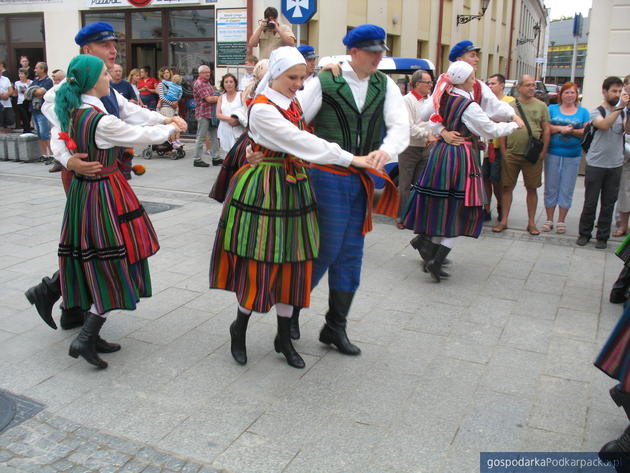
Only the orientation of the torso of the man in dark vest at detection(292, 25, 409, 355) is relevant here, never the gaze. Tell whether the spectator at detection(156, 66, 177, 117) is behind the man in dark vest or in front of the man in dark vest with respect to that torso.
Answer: behind

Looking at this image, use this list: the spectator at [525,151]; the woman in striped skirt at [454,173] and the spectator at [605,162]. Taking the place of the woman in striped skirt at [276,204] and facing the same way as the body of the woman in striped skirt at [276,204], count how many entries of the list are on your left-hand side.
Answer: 3

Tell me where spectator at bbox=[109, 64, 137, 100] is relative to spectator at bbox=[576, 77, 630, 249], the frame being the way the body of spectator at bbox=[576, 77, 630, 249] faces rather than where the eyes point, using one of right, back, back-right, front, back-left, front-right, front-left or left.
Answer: back-right

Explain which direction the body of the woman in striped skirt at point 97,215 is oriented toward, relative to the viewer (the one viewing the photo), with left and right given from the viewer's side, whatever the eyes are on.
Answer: facing to the right of the viewer

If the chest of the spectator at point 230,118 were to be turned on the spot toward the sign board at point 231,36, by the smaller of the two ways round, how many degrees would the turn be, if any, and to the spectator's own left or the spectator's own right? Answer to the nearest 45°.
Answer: approximately 180°

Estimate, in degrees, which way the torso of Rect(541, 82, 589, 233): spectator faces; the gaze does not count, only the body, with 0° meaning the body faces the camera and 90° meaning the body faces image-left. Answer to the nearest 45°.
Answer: approximately 0°

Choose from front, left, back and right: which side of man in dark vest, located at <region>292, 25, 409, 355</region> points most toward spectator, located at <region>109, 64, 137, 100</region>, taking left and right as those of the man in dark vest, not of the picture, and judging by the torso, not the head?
back

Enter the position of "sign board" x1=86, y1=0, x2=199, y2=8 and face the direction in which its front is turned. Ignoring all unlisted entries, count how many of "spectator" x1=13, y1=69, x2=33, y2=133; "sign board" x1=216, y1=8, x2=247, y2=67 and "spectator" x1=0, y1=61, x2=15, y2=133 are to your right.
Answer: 2
